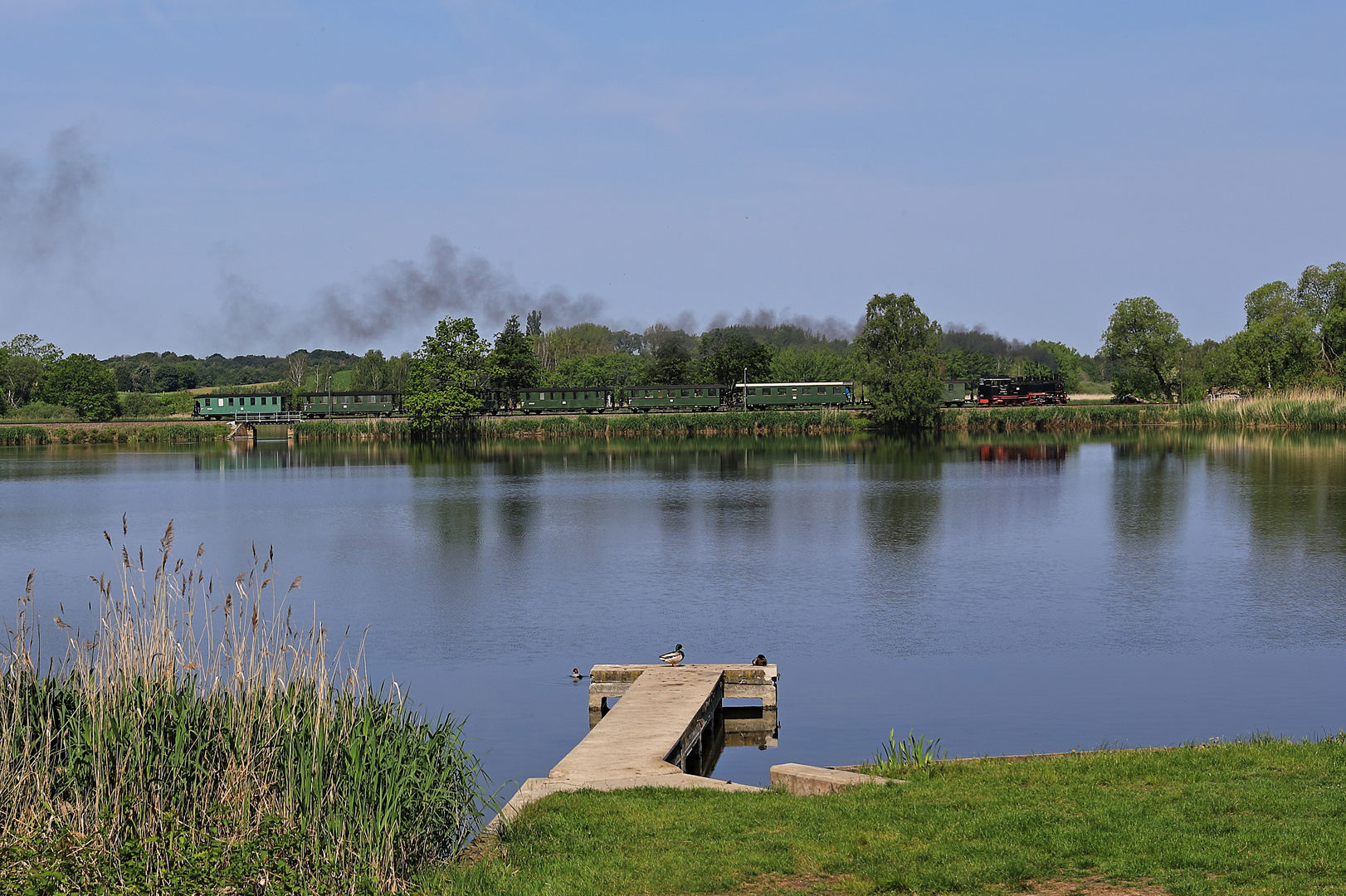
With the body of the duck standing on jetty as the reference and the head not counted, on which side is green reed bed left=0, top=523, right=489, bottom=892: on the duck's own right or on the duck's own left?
on the duck's own right

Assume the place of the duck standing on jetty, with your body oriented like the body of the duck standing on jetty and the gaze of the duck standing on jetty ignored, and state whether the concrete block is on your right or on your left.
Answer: on your right

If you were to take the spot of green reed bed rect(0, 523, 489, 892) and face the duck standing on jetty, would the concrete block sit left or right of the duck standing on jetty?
right

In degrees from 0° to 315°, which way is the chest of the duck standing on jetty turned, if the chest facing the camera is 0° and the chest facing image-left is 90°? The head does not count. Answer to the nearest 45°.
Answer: approximately 270°
